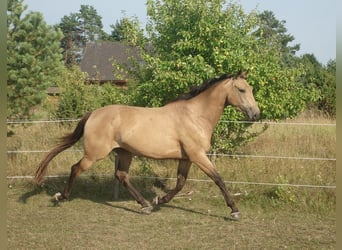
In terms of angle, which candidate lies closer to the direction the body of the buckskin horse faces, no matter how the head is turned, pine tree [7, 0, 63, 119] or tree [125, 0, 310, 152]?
the tree

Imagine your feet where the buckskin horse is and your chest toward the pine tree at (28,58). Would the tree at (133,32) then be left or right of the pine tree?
right

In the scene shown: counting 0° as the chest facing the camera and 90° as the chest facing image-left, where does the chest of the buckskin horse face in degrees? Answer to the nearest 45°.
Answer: approximately 270°

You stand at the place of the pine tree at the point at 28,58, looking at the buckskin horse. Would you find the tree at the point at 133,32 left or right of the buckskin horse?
left

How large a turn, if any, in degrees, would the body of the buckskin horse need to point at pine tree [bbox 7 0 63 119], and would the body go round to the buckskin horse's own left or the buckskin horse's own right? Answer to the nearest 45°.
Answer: approximately 135° to the buckskin horse's own left

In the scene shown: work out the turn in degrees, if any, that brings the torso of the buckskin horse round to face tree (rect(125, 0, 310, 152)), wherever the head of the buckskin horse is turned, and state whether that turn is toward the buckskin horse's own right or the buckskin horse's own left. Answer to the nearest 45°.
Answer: approximately 45° to the buckskin horse's own left

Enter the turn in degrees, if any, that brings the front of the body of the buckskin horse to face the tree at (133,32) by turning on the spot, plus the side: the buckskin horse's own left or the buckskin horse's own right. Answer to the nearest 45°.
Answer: approximately 90° to the buckskin horse's own left
